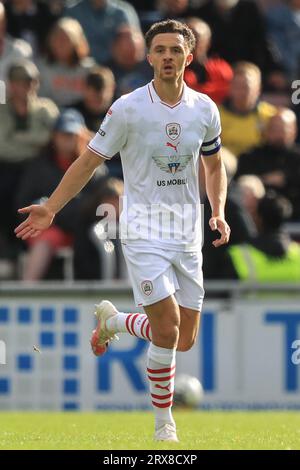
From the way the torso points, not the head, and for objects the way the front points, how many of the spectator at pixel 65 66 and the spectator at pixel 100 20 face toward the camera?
2

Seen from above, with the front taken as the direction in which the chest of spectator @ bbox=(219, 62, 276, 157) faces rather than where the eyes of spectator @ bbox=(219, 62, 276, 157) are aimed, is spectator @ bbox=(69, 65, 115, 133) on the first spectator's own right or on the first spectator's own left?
on the first spectator's own right

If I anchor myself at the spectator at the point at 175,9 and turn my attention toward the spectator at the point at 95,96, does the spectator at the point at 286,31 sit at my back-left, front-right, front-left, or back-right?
back-left

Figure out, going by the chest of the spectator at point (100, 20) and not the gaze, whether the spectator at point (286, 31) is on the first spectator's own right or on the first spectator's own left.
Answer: on the first spectator's own left

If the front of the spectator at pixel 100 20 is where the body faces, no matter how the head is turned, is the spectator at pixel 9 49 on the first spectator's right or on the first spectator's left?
on the first spectator's right

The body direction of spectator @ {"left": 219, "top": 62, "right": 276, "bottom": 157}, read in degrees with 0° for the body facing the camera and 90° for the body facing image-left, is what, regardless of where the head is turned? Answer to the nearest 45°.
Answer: approximately 0°
